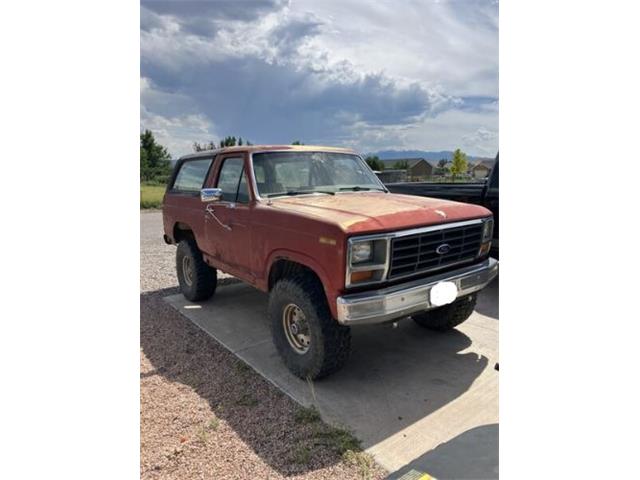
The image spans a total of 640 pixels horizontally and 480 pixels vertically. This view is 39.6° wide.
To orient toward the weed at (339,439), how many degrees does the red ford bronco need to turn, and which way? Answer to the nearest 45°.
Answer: approximately 45° to its right

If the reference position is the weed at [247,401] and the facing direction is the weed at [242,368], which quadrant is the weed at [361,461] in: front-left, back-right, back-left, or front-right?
back-right

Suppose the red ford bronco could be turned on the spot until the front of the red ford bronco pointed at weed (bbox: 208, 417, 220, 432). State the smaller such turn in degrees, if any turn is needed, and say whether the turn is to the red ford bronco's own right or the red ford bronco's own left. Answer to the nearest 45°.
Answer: approximately 90° to the red ford bronco's own right

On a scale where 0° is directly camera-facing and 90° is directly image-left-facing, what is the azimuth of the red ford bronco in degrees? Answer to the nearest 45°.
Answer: approximately 315°

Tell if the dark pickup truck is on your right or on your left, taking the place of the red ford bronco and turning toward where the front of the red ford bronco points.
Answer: on your left
